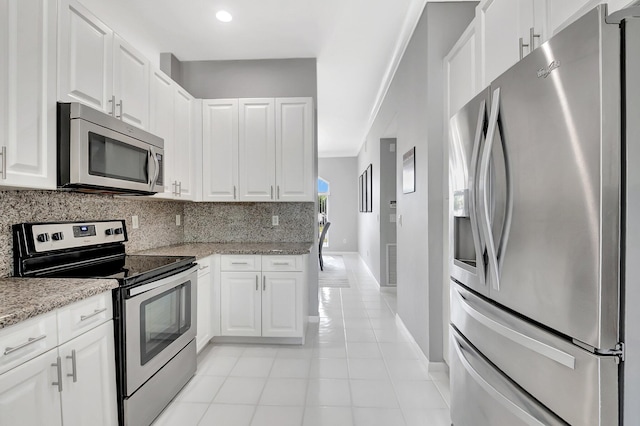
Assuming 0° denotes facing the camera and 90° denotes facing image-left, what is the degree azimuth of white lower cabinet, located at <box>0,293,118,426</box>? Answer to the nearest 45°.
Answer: approximately 315°

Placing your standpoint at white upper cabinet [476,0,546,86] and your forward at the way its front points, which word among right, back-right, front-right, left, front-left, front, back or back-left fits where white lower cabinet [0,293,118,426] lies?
front

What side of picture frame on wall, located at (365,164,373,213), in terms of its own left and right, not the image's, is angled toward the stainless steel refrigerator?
left

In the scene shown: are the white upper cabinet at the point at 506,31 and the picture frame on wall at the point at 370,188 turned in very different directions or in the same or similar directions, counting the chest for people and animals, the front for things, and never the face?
same or similar directions

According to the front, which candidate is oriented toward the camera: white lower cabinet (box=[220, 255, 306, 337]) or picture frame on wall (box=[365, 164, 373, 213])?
the white lower cabinet

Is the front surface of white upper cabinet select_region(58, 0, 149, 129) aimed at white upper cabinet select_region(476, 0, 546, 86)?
yes

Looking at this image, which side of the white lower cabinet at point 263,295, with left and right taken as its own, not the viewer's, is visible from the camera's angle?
front

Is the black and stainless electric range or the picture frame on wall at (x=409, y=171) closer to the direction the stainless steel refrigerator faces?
the black and stainless electric range

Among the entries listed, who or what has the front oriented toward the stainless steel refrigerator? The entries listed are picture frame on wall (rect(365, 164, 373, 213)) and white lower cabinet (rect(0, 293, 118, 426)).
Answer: the white lower cabinet

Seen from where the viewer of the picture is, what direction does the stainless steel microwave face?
facing the viewer and to the right of the viewer

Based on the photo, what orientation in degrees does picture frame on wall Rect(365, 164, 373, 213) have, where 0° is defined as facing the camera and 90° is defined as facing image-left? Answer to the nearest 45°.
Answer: approximately 90°

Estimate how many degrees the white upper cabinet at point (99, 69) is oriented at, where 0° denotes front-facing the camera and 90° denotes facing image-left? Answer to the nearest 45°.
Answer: approximately 315°

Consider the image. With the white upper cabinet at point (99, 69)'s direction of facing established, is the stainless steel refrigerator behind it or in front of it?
in front

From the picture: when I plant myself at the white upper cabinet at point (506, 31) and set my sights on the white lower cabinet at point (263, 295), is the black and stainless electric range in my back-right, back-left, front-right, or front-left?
front-left

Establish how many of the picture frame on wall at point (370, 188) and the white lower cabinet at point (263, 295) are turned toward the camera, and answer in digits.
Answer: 1
